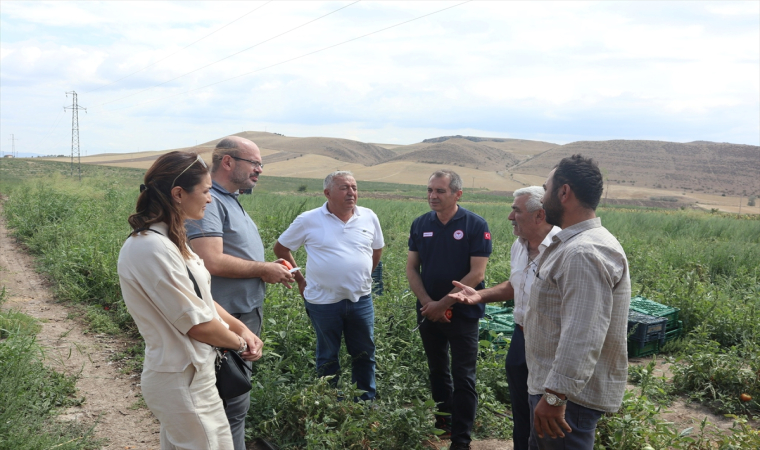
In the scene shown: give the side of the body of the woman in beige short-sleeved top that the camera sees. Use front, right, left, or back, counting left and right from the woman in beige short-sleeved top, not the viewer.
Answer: right

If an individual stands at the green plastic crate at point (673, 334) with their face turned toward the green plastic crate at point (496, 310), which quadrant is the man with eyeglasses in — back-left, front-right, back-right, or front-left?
front-left

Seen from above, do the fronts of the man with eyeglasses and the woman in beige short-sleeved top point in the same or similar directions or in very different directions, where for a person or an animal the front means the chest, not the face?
same or similar directions

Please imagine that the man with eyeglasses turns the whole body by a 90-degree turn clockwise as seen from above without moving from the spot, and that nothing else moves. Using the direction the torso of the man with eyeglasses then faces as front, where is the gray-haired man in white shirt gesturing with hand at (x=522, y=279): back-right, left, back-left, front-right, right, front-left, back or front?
left

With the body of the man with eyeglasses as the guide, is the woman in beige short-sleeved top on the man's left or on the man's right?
on the man's right

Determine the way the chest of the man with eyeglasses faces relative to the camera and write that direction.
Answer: to the viewer's right

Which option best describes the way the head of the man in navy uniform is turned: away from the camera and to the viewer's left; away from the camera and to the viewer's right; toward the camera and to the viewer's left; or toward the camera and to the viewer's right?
toward the camera and to the viewer's left

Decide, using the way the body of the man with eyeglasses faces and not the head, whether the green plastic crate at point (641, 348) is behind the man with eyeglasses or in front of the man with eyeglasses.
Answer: in front

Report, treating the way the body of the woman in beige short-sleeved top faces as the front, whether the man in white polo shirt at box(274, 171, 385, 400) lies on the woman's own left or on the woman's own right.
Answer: on the woman's own left

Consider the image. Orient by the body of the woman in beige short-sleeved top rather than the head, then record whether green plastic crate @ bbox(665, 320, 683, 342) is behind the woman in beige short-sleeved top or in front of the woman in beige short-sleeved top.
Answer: in front

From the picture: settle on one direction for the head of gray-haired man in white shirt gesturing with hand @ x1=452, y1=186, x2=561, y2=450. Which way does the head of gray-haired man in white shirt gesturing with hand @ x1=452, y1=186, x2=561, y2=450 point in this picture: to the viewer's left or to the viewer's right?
to the viewer's left

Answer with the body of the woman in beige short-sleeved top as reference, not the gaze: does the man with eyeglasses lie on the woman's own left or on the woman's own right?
on the woman's own left

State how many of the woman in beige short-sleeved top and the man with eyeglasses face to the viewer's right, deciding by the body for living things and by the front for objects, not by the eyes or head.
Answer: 2

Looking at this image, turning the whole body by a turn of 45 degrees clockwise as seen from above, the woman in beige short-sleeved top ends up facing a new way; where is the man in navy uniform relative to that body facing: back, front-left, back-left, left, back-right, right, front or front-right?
left

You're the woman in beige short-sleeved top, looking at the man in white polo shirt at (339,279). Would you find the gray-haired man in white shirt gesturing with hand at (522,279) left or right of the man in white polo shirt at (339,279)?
right

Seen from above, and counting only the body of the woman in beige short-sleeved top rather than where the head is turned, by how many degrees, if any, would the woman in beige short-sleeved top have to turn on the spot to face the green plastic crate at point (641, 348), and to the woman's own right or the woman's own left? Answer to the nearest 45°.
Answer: approximately 45° to the woman's own left
